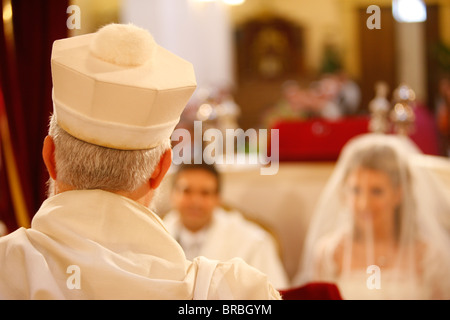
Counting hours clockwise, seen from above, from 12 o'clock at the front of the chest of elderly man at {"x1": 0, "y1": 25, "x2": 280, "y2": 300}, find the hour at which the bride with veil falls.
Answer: The bride with veil is roughly at 1 o'clock from the elderly man.

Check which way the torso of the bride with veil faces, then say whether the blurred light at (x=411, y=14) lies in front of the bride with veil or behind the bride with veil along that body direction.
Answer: behind

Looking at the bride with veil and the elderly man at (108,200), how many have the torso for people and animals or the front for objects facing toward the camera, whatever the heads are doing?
1

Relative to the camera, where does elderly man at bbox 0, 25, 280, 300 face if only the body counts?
away from the camera

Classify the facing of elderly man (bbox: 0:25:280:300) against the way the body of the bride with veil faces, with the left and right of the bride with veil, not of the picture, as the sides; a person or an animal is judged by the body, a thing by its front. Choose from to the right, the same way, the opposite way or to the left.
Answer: the opposite way

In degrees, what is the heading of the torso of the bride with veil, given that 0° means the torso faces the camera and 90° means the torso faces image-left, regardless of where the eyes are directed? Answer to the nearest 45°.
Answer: approximately 0°
